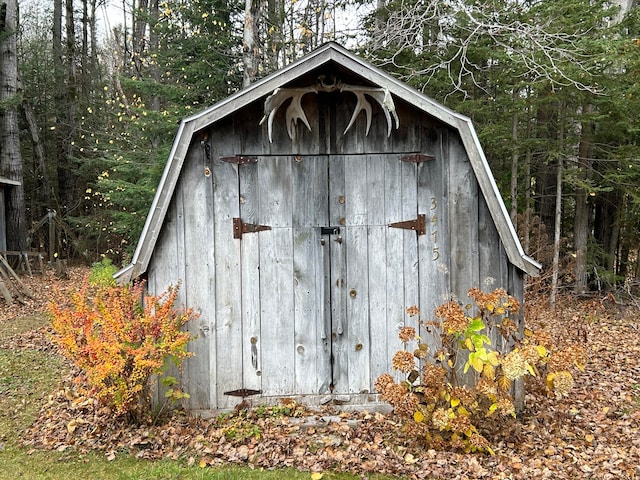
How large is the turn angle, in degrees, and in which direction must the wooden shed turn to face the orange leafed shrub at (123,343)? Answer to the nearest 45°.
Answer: approximately 90° to its right

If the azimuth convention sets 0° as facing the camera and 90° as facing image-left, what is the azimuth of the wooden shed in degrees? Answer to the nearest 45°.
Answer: approximately 0°
